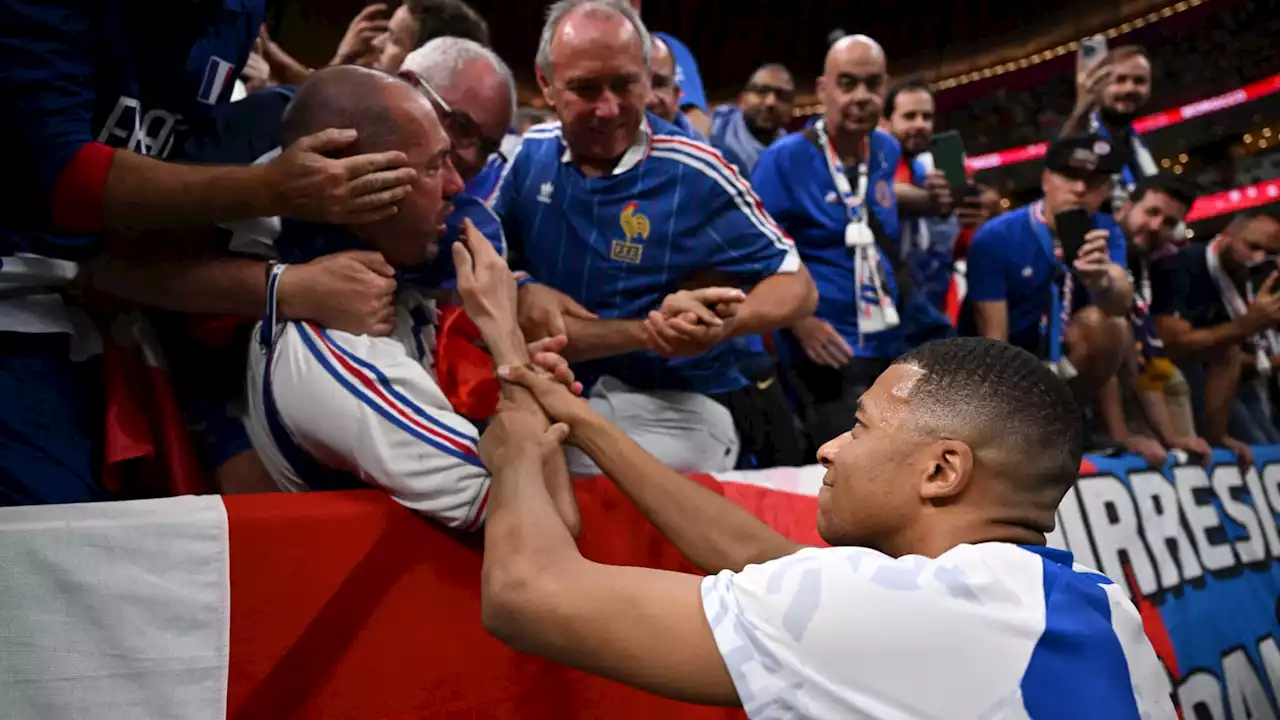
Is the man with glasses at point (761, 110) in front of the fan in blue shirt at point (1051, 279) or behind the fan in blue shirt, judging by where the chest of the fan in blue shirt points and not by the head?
behind

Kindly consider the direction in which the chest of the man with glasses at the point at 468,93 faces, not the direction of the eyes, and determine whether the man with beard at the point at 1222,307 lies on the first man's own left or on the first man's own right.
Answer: on the first man's own left

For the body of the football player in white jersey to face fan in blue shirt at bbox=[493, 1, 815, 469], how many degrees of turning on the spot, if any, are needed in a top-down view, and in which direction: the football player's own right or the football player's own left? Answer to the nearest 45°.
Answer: approximately 45° to the football player's own right

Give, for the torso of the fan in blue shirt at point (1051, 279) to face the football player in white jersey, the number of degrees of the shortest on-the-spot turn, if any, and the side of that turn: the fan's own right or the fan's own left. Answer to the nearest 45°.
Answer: approximately 45° to the fan's own right

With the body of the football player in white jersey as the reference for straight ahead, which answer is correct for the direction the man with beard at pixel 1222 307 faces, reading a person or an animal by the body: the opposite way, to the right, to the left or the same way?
the opposite way

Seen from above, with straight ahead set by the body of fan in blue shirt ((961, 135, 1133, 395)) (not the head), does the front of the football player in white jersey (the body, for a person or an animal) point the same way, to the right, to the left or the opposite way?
the opposite way
